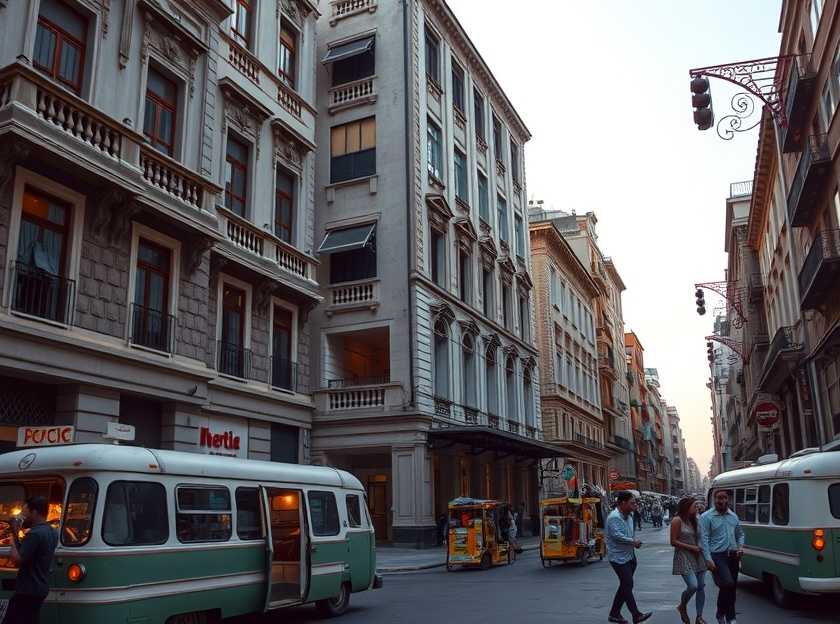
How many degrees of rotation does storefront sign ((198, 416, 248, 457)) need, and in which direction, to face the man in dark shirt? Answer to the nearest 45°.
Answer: approximately 45° to its right

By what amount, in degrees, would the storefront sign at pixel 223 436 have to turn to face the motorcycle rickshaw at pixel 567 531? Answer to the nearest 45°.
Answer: approximately 45° to its left

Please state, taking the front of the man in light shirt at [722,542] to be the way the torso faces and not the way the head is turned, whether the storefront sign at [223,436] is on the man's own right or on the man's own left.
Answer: on the man's own right

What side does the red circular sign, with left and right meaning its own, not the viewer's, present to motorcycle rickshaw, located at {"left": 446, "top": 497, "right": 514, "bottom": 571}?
right

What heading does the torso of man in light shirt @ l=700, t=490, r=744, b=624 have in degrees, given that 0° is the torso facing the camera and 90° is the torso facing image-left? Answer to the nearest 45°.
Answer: approximately 0°

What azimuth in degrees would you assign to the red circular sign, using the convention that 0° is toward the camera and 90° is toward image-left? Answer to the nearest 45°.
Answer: approximately 0°

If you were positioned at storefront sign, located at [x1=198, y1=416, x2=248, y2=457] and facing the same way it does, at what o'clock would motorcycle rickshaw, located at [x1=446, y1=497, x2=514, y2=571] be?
The motorcycle rickshaw is roughly at 10 o'clock from the storefront sign.

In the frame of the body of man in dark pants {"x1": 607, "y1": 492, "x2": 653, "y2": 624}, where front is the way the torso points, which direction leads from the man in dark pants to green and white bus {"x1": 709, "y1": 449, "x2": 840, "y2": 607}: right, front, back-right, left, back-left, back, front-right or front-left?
front-left

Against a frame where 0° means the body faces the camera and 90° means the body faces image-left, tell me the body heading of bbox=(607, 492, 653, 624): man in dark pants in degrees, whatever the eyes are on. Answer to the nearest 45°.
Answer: approximately 270°

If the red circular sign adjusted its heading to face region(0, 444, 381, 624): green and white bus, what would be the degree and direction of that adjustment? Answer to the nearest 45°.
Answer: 0° — it already faces it
